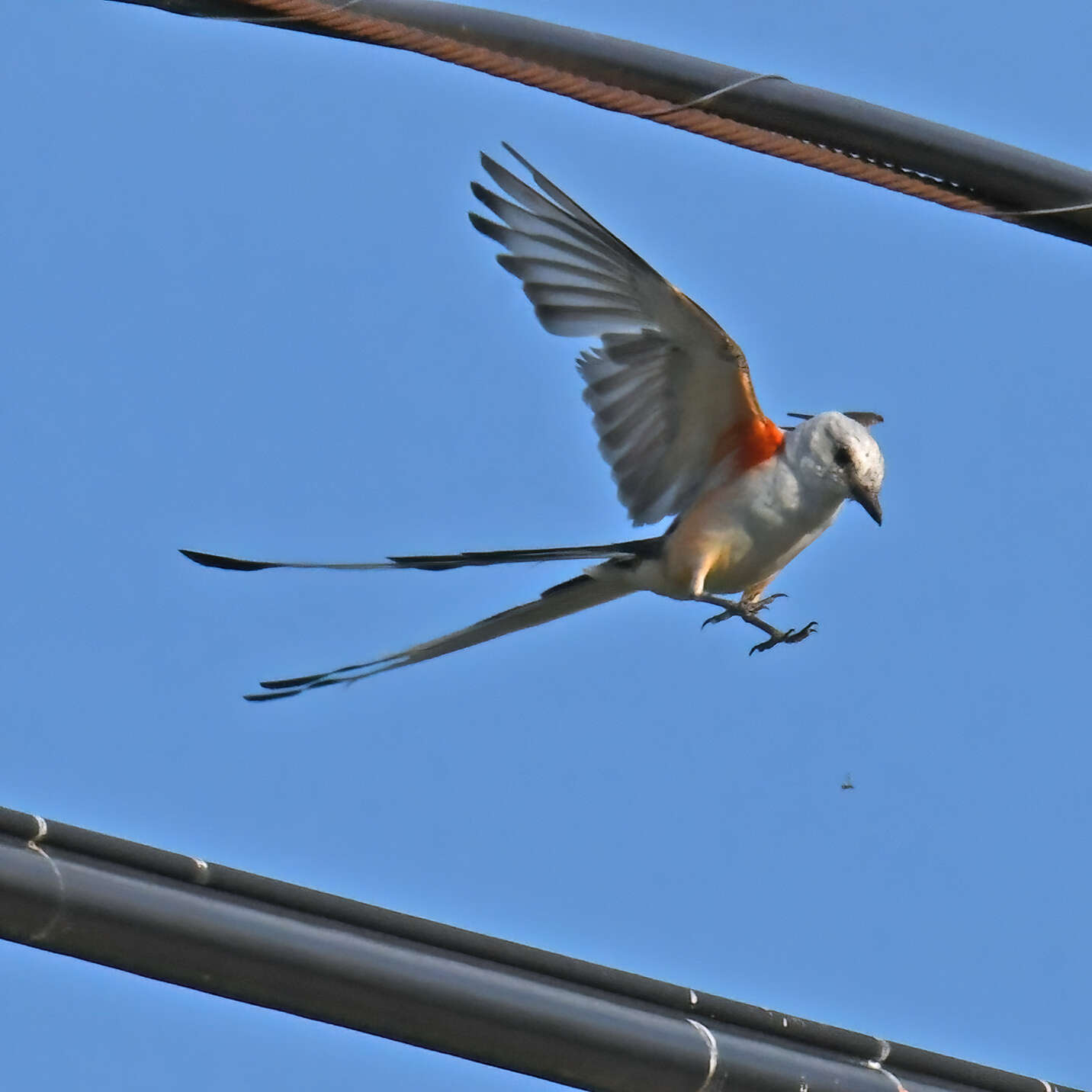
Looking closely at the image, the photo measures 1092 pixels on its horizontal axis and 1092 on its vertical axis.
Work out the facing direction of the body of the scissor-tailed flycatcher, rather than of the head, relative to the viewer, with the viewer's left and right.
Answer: facing to the right of the viewer
